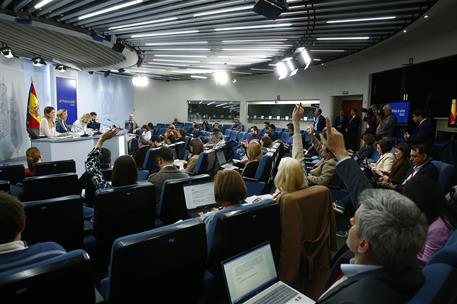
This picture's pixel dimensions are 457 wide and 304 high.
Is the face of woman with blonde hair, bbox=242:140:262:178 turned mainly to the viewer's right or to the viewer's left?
to the viewer's left

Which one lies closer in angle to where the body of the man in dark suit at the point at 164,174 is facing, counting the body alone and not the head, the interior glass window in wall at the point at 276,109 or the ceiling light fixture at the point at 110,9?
the ceiling light fixture

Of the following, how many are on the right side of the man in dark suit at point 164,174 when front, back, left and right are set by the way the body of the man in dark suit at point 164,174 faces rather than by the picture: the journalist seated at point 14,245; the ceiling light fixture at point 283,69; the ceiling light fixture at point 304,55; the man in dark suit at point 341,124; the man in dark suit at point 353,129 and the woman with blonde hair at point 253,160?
5

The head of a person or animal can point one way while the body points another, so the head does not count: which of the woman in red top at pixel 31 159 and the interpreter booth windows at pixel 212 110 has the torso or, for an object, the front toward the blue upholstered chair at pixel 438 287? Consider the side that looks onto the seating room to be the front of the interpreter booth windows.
the interpreter booth windows

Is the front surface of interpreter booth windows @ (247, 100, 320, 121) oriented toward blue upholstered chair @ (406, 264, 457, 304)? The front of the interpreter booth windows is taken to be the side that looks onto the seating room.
yes

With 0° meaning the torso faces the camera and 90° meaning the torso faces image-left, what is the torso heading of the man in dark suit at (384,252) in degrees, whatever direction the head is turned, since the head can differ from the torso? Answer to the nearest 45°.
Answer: approximately 135°

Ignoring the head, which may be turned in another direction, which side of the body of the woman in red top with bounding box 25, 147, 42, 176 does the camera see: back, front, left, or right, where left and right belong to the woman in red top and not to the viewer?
back

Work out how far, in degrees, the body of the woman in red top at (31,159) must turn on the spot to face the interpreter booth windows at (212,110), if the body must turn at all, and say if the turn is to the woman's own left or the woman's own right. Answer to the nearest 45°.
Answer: approximately 45° to the woman's own right

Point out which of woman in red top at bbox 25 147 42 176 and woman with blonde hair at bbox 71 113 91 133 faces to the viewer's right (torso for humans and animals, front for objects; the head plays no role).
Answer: the woman with blonde hair

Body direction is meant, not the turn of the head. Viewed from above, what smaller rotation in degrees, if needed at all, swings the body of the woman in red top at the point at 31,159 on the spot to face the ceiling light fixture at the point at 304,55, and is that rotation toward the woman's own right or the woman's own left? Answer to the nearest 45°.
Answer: approximately 90° to the woman's own right

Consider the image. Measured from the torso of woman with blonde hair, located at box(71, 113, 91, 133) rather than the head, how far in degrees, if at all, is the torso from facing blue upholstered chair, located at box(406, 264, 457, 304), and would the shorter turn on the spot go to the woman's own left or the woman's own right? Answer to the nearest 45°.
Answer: approximately 90° to the woman's own right

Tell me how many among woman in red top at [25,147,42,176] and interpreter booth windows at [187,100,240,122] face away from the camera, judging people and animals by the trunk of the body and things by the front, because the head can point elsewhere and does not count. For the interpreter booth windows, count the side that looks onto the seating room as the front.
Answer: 1
